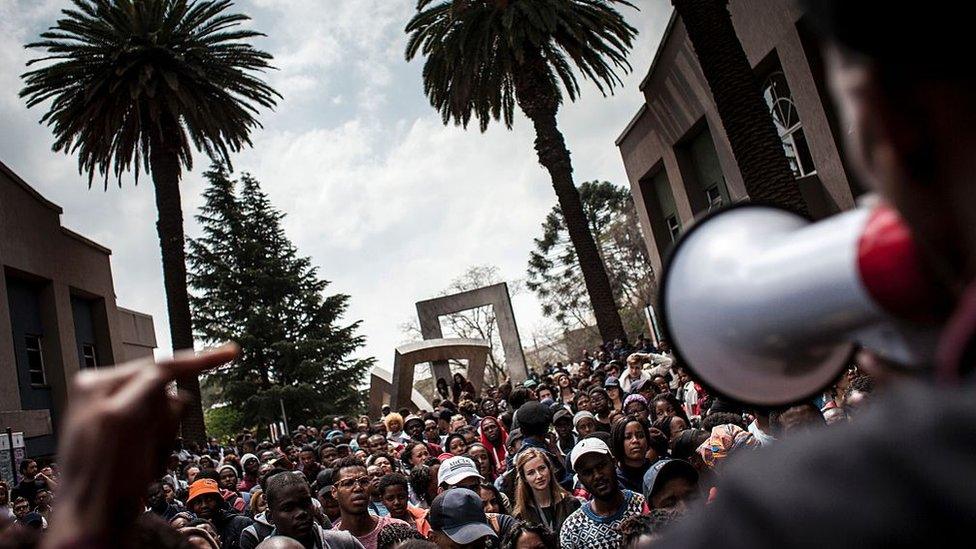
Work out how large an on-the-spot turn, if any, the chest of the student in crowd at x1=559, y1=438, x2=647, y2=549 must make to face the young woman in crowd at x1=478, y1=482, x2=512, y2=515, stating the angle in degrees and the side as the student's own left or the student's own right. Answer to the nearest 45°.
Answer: approximately 135° to the student's own right

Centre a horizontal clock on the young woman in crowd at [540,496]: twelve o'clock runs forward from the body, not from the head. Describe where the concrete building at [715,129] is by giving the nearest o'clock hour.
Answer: The concrete building is roughly at 7 o'clock from the young woman in crowd.

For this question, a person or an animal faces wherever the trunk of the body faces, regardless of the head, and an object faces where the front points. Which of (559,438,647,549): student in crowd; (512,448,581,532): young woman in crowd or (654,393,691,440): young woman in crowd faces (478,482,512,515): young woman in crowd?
(654,393,691,440): young woman in crowd

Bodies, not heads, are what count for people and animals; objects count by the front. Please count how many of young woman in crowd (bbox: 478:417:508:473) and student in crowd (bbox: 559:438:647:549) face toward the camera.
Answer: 2

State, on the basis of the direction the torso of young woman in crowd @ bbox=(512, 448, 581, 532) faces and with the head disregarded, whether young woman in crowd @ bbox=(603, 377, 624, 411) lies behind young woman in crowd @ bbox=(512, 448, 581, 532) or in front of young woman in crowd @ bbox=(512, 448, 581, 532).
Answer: behind
